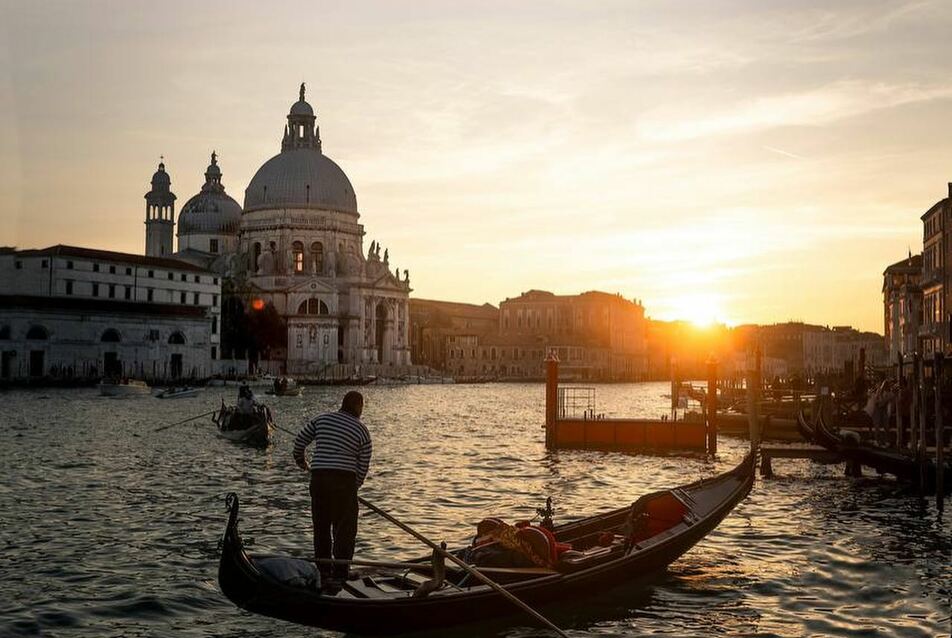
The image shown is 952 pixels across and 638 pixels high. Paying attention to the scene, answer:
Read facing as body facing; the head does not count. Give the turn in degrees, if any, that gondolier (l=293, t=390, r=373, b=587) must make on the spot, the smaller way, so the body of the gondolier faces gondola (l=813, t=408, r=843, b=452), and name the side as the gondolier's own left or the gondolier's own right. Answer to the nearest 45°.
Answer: approximately 45° to the gondolier's own right

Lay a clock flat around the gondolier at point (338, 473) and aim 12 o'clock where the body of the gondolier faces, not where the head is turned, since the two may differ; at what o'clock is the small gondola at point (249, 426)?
The small gondola is roughly at 12 o'clock from the gondolier.

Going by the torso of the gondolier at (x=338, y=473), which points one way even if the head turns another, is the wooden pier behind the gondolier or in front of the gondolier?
in front

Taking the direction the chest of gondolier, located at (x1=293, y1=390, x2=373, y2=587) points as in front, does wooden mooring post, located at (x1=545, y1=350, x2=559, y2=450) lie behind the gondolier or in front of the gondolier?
in front

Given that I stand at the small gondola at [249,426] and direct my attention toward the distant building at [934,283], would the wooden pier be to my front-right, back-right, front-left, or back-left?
front-right

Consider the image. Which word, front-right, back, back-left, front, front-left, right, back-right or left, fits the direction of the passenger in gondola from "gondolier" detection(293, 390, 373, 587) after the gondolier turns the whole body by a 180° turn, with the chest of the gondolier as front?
back

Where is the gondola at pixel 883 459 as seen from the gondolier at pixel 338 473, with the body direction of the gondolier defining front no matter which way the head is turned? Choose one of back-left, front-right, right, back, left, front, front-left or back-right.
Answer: front-right

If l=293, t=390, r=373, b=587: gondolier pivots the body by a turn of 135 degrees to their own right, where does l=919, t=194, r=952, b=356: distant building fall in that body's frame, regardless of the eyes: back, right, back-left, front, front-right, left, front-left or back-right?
left

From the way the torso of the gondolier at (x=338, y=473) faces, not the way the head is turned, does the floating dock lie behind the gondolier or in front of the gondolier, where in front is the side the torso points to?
in front

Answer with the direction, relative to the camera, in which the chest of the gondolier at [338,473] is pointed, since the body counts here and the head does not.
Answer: away from the camera
